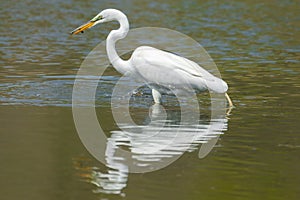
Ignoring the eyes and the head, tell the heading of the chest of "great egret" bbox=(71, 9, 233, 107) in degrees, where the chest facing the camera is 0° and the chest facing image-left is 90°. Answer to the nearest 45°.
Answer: approximately 90°
